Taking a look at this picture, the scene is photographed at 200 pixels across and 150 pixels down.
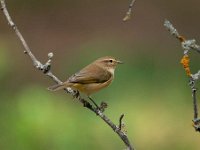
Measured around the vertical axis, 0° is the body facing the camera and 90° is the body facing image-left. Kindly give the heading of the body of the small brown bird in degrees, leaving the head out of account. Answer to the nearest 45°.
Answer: approximately 270°
